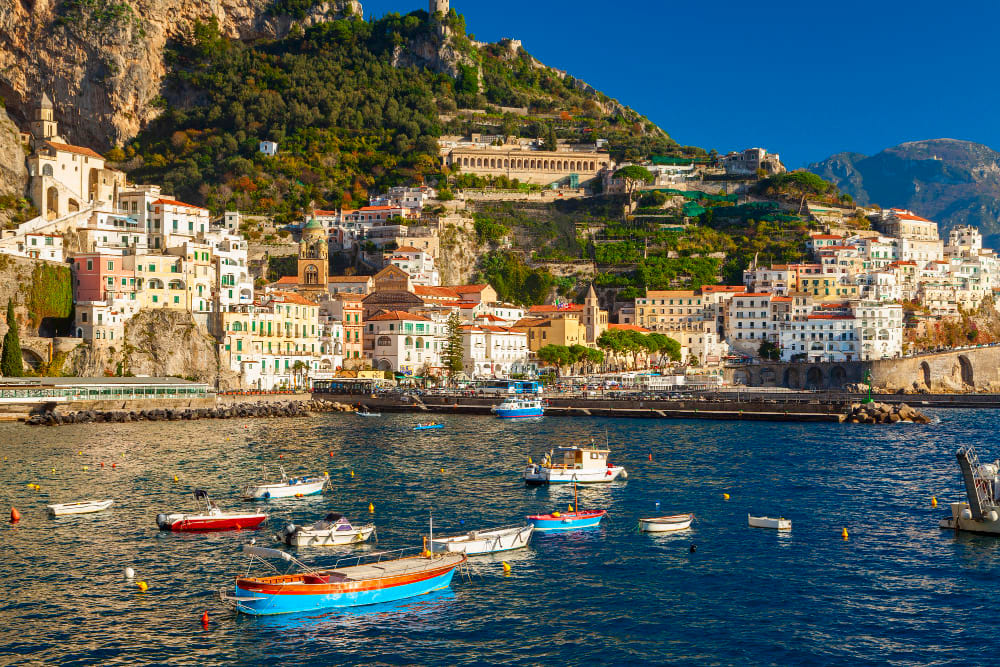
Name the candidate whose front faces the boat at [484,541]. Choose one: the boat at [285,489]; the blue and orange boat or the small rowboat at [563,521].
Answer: the blue and orange boat

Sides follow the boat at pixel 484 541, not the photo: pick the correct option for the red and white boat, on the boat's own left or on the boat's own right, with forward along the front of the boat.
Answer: on the boat's own left

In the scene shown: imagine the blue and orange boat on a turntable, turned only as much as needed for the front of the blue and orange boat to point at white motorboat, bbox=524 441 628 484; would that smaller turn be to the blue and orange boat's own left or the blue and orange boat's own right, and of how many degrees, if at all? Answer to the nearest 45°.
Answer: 0° — it already faces it

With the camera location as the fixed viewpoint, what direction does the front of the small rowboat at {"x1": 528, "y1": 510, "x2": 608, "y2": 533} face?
facing to the right of the viewer

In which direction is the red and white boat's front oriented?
to the viewer's right

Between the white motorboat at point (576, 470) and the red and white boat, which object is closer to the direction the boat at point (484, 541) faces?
the white motorboat

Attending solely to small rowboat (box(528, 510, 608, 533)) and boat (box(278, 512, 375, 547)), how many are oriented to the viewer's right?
2

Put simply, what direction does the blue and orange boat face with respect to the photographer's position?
facing away from the viewer and to the right of the viewer

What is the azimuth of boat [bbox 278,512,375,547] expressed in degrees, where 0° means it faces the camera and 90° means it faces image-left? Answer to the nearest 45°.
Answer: approximately 270°

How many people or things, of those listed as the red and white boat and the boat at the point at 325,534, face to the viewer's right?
2

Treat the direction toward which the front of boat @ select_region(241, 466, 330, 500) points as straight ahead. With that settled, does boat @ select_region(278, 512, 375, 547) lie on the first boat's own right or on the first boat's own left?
on the first boat's own right

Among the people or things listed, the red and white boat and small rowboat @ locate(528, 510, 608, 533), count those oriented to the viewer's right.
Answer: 2

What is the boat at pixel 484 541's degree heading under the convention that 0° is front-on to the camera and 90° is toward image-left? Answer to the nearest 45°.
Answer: approximately 225°

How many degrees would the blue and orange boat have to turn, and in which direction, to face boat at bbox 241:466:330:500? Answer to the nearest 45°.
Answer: approximately 45° to its left
